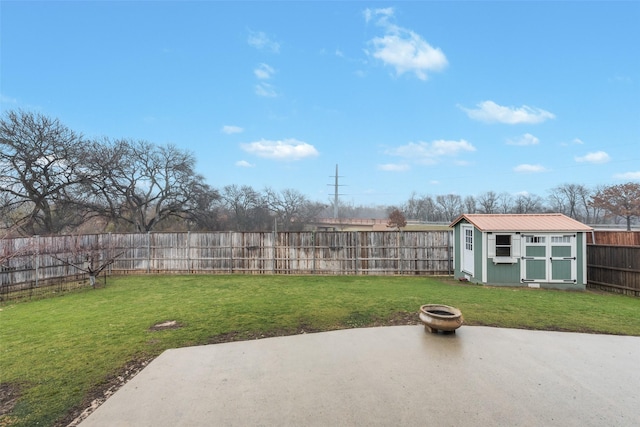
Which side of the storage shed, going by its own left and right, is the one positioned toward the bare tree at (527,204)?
back

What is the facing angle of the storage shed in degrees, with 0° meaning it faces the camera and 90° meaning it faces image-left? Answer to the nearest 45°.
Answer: approximately 0°

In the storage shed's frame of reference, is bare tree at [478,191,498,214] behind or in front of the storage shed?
behind

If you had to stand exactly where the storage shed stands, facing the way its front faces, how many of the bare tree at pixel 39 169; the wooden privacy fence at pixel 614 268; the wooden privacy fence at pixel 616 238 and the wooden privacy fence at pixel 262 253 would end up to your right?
2

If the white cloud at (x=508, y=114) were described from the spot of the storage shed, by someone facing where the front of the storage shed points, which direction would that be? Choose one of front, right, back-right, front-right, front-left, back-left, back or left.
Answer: back

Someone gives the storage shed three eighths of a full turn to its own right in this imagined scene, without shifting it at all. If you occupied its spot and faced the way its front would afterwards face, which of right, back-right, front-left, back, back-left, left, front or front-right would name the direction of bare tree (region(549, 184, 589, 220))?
front-right
